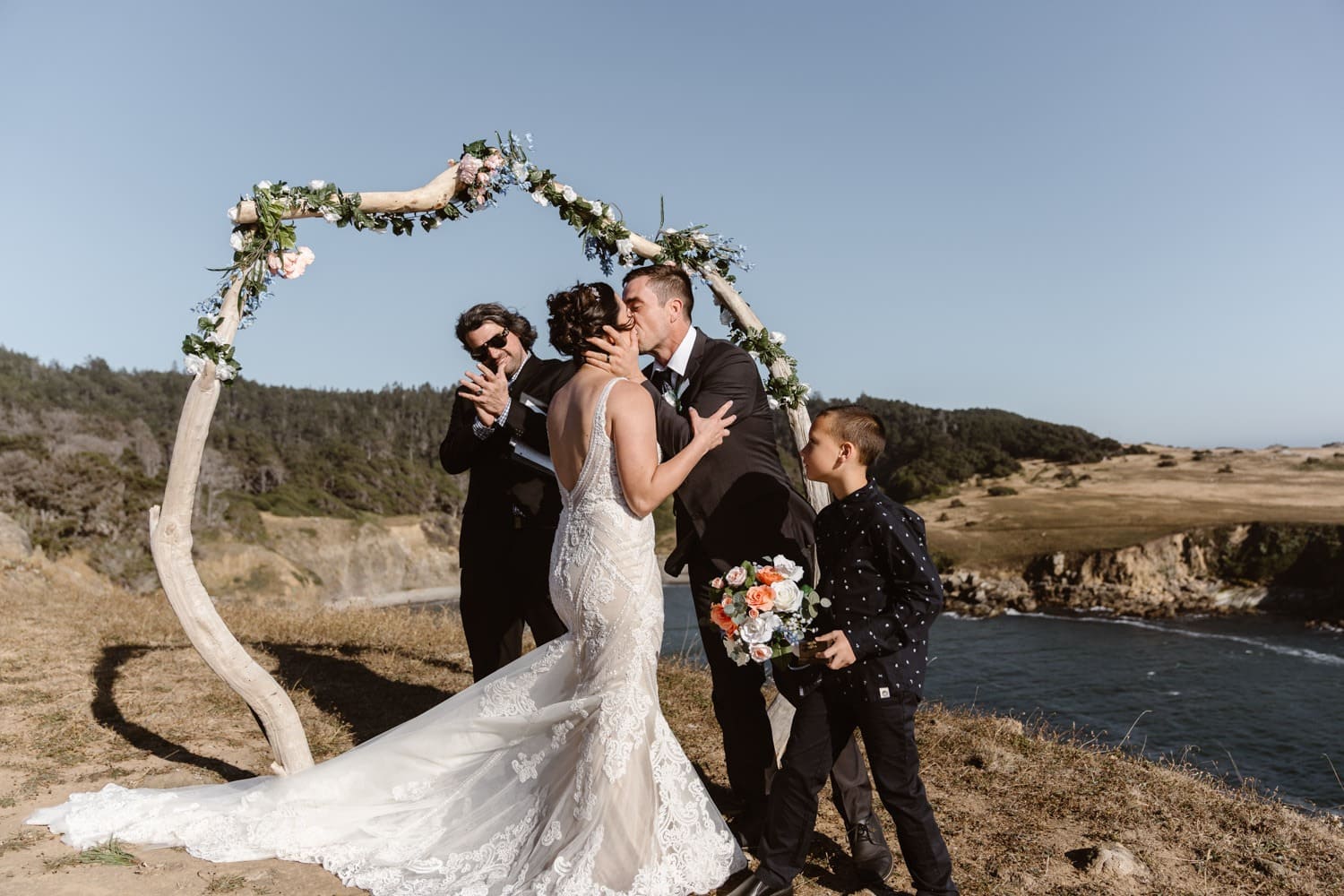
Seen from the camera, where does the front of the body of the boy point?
to the viewer's left

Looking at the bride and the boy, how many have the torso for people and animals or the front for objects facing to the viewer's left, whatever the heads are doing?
1

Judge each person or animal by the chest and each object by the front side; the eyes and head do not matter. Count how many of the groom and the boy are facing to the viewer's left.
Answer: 2

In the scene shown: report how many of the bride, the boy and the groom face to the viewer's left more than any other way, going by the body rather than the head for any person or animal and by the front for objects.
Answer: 2

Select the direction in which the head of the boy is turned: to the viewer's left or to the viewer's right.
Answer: to the viewer's left

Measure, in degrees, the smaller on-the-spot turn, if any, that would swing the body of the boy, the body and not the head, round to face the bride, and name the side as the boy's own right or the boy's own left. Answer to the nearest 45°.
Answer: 0° — they already face them

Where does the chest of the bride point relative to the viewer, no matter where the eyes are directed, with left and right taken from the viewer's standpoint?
facing away from the viewer and to the right of the viewer

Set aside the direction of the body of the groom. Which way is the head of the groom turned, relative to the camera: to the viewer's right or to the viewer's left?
to the viewer's left

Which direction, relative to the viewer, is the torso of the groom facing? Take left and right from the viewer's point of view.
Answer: facing to the left of the viewer

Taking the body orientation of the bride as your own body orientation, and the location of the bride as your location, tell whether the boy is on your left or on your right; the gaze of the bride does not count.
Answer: on your right

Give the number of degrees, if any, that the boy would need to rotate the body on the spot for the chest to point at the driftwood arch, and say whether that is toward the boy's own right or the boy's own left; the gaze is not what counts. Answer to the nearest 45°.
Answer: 0° — they already face it
